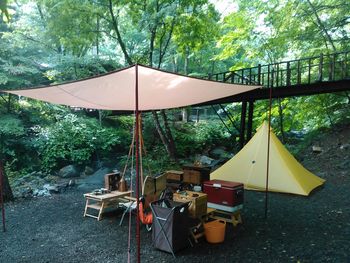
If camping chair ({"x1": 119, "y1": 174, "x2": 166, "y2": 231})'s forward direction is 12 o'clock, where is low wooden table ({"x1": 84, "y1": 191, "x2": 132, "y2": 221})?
The low wooden table is roughly at 1 o'clock from the camping chair.

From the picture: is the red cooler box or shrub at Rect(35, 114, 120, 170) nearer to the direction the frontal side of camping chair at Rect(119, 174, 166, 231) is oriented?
the shrub

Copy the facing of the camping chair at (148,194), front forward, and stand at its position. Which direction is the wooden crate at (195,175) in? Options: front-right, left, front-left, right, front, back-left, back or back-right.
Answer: back-right

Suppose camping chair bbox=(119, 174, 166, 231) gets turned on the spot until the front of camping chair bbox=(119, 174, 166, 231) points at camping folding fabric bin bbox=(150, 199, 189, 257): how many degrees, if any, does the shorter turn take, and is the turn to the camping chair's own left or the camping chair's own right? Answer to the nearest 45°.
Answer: approximately 90° to the camping chair's own left

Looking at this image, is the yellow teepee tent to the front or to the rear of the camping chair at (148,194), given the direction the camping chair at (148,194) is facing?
to the rear

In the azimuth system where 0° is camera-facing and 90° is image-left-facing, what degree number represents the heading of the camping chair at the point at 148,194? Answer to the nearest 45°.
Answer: approximately 90°

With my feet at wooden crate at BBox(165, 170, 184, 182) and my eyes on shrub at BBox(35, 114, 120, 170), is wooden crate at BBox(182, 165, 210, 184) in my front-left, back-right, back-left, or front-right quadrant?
back-right
